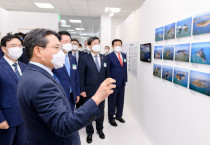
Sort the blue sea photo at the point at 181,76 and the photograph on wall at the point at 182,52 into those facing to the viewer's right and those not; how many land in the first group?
0

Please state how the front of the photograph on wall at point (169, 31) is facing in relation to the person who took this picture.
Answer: facing the viewer and to the left of the viewer

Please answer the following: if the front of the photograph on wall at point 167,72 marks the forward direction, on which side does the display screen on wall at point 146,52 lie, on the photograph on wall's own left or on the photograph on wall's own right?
on the photograph on wall's own right

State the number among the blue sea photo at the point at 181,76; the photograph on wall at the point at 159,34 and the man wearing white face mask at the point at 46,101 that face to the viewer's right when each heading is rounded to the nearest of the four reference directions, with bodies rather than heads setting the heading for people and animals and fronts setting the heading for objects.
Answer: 1

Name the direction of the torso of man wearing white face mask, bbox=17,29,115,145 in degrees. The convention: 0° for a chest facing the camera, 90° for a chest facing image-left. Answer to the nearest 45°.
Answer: approximately 270°
